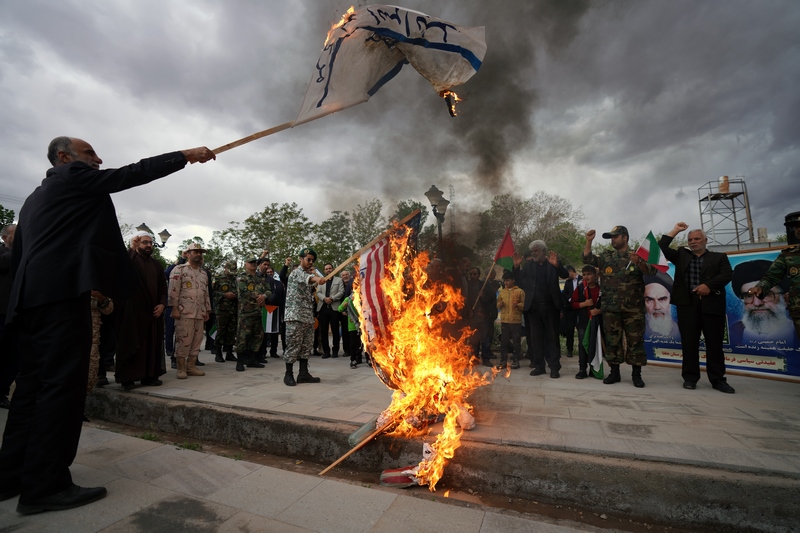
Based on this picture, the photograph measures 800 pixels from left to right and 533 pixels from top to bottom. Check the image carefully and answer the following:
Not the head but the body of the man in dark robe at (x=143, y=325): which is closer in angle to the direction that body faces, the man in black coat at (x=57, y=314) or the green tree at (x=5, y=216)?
the man in black coat

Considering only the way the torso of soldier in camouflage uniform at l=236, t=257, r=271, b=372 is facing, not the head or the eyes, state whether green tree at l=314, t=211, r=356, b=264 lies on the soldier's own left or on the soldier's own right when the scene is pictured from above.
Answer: on the soldier's own left

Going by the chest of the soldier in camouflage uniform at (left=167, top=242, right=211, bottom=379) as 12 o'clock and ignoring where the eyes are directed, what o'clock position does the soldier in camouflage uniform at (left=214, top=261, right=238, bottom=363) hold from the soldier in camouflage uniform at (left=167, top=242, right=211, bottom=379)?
the soldier in camouflage uniform at (left=214, top=261, right=238, bottom=363) is roughly at 8 o'clock from the soldier in camouflage uniform at (left=167, top=242, right=211, bottom=379).

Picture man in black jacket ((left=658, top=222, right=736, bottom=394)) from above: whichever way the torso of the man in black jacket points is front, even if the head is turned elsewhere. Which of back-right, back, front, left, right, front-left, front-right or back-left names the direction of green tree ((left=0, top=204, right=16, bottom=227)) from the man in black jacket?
front-right

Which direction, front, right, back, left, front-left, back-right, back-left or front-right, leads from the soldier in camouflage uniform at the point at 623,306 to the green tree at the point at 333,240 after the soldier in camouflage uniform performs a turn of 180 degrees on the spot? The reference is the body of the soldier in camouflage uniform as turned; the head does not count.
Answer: front-left

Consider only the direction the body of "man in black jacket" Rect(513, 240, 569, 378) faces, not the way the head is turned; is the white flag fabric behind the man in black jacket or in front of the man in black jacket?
in front

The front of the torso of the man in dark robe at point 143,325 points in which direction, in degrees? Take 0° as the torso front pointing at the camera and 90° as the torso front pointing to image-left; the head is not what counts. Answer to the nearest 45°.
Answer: approximately 315°

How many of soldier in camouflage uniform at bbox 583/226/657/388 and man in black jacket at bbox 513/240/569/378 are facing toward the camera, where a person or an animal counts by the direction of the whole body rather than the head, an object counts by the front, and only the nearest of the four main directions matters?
2

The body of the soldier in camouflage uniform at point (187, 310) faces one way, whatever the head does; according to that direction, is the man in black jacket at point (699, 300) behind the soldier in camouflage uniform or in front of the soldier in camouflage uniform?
in front

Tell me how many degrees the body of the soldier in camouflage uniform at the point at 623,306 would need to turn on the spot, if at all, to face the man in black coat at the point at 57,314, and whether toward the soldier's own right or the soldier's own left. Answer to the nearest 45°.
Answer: approximately 45° to the soldier's own right

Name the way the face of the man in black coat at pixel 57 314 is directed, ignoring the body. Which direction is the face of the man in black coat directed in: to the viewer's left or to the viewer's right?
to the viewer's right

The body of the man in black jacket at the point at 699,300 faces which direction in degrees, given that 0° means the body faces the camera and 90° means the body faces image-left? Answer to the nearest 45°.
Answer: approximately 45°
